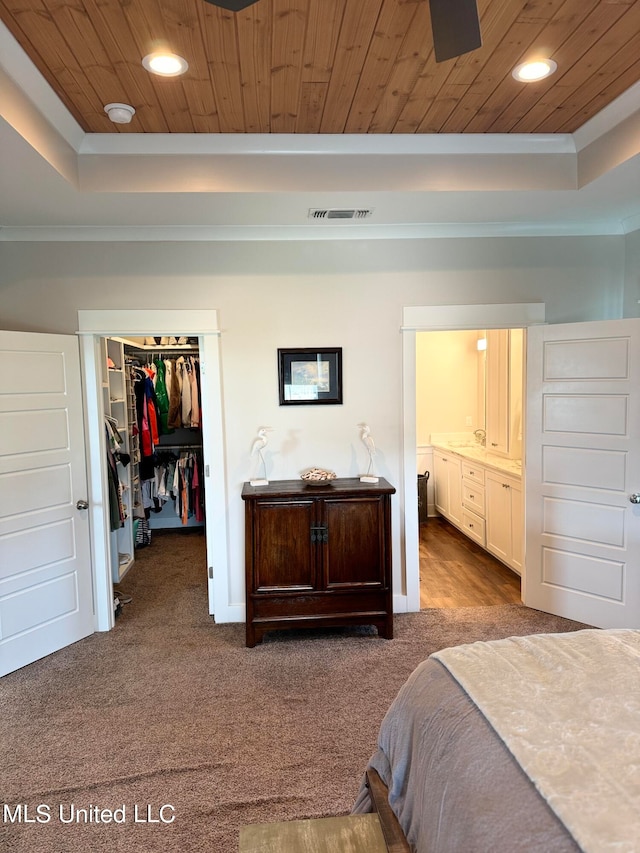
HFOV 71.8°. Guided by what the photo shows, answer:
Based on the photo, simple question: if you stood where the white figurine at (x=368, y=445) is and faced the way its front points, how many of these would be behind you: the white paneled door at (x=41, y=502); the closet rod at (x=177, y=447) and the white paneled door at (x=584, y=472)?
1

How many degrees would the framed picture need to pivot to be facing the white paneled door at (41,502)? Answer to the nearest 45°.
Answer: approximately 90° to its right

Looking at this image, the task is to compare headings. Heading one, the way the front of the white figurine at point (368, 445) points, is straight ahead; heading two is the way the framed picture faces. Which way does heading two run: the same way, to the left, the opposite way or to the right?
to the left

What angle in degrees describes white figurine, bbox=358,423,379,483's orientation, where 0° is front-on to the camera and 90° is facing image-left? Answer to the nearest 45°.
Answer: approximately 90°
